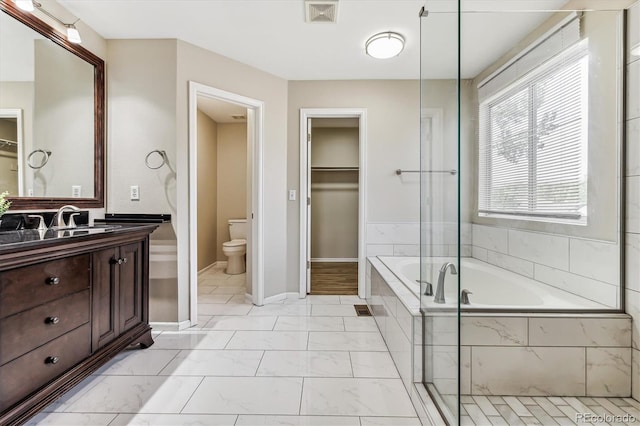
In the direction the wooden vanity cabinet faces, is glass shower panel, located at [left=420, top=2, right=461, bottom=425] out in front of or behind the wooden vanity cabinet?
in front

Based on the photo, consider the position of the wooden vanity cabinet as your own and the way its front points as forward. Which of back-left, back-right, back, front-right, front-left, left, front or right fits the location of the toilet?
left

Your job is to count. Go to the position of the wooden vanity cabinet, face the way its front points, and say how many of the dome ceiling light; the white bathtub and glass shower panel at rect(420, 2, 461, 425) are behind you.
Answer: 0

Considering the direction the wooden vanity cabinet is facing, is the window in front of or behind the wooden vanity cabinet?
in front

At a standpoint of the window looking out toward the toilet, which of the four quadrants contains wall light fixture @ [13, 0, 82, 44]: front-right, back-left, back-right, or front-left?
front-left

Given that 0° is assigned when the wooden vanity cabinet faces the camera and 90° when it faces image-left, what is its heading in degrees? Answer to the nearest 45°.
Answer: approximately 315°

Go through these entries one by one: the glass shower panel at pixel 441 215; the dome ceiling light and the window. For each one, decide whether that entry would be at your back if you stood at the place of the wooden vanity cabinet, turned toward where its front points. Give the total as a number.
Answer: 0

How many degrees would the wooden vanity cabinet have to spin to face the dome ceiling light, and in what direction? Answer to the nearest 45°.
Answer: approximately 45° to its left

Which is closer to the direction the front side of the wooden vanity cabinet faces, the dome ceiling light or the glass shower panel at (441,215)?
the glass shower panel

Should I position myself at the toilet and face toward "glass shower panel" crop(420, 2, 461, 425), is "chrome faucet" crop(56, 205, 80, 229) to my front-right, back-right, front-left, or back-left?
front-right
